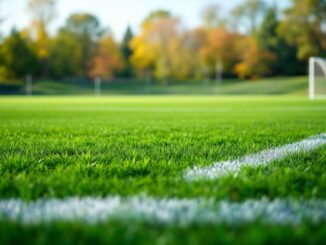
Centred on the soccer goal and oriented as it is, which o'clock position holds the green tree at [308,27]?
The green tree is roughly at 3 o'clock from the soccer goal.

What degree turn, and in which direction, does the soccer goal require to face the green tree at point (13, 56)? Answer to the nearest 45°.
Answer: approximately 45° to its right

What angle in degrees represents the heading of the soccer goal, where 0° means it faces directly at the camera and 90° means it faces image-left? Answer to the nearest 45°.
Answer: approximately 90°
